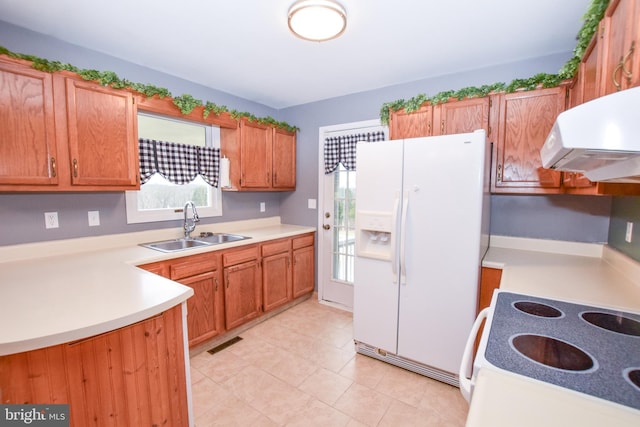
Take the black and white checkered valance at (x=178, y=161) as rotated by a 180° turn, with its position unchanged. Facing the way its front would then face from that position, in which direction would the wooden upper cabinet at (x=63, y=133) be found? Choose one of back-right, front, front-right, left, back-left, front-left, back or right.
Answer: left

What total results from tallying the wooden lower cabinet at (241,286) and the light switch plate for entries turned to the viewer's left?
0

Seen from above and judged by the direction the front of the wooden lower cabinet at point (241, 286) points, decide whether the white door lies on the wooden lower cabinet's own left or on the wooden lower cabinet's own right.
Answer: on the wooden lower cabinet's own left

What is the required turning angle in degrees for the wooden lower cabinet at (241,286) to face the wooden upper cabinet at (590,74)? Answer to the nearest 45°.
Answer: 0° — it already faces it

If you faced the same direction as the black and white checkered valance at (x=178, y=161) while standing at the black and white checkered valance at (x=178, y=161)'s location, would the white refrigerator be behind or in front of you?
in front

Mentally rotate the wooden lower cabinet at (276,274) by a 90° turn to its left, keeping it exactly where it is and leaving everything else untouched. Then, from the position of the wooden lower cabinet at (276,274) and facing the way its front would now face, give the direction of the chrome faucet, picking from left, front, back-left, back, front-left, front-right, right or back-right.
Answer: back-left

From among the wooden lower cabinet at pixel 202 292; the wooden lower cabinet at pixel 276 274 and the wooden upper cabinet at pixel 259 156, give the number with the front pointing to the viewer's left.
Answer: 0

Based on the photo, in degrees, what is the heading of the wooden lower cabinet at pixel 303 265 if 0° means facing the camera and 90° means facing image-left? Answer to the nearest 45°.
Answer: approximately 315°

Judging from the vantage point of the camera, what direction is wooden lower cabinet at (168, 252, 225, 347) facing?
facing the viewer and to the right of the viewer

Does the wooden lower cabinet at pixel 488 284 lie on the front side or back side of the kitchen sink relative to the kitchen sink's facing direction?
on the front side

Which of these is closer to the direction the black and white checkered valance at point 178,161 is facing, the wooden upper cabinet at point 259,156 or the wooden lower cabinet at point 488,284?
the wooden lower cabinet

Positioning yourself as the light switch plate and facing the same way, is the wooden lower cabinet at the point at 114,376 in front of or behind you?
in front

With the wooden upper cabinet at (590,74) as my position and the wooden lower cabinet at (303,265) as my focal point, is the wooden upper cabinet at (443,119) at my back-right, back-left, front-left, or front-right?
front-right
